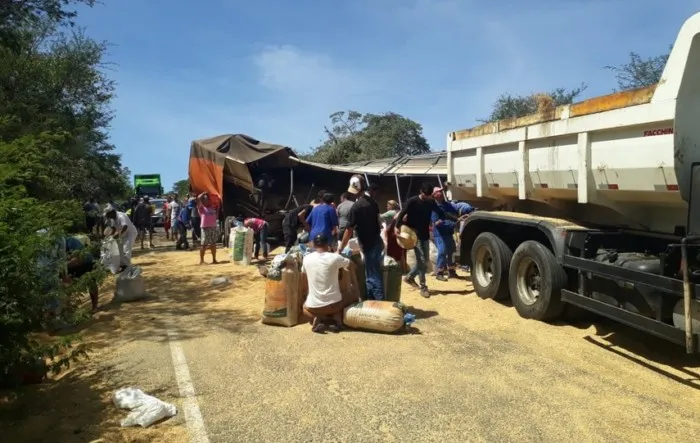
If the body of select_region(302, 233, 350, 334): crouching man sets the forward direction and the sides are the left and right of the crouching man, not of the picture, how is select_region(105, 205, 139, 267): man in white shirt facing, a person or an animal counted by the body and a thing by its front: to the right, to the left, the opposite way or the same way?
to the left

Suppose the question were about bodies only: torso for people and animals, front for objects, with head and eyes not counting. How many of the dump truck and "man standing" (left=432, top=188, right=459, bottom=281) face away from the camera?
0

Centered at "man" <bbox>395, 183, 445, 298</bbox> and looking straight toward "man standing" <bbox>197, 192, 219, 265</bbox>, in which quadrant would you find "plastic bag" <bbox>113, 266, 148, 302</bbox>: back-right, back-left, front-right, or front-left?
front-left

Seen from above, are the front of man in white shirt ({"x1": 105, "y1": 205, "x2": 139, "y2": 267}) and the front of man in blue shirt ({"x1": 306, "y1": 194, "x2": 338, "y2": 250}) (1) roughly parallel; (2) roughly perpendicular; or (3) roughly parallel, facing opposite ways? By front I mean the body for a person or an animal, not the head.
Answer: roughly perpendicular

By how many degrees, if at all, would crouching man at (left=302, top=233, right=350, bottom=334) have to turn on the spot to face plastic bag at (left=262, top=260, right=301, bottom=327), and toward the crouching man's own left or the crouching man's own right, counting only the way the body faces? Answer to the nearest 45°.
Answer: approximately 45° to the crouching man's own left

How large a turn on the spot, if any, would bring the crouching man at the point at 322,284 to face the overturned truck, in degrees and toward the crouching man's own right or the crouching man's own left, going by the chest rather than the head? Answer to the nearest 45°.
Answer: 0° — they already face it

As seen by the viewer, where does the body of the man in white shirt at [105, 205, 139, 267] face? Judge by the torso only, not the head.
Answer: to the viewer's left

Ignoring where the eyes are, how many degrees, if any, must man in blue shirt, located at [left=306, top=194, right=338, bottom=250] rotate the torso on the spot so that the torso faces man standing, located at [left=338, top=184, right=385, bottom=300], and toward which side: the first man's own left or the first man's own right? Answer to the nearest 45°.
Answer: approximately 135° to the first man's own right

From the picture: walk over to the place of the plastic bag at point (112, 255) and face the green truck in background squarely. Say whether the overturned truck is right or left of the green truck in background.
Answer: right

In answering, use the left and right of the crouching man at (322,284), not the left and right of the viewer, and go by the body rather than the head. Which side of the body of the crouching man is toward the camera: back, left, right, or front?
back

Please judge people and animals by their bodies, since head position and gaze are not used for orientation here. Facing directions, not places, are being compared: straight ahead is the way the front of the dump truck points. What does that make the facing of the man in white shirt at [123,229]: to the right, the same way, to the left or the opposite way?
to the right

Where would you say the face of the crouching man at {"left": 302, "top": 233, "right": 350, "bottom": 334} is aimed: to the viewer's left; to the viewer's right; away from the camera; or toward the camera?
away from the camera

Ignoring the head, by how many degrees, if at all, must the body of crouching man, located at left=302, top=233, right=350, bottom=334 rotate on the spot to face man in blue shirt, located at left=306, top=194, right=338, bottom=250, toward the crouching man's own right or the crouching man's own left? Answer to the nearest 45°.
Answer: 0° — they already face them

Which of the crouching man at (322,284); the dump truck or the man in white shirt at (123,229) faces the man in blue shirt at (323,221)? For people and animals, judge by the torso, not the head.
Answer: the crouching man

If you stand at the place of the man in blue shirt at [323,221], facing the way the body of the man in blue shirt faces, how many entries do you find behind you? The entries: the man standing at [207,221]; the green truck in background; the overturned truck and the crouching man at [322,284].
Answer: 1

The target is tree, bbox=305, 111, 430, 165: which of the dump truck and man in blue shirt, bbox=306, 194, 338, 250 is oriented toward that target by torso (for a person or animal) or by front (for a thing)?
the man in blue shirt
